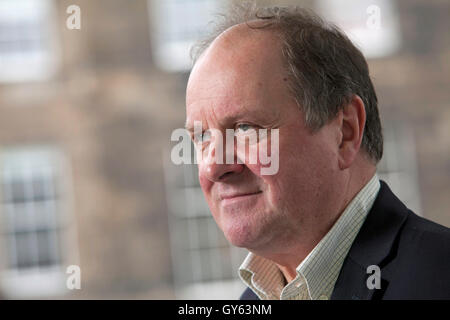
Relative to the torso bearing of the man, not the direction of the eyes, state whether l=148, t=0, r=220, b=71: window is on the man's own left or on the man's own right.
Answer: on the man's own right

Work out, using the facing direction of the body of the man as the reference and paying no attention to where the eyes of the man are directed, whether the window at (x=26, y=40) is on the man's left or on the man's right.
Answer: on the man's right

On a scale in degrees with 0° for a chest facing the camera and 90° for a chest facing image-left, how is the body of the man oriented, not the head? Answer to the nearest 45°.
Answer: approximately 45°

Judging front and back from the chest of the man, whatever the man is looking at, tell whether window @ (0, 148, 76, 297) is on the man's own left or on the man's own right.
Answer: on the man's own right

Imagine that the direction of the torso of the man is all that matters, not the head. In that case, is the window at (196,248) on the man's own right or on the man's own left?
on the man's own right

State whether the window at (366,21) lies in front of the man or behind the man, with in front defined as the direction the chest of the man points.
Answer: behind

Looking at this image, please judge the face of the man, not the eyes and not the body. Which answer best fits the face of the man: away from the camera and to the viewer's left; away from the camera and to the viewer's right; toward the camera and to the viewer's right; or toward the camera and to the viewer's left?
toward the camera and to the viewer's left
